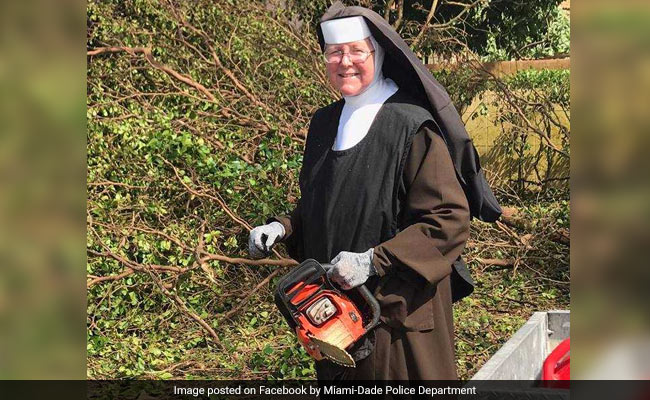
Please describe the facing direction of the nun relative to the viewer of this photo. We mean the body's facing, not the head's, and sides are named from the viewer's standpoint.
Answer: facing the viewer and to the left of the viewer

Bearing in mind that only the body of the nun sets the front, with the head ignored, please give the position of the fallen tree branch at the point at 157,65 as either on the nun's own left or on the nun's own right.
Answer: on the nun's own right
